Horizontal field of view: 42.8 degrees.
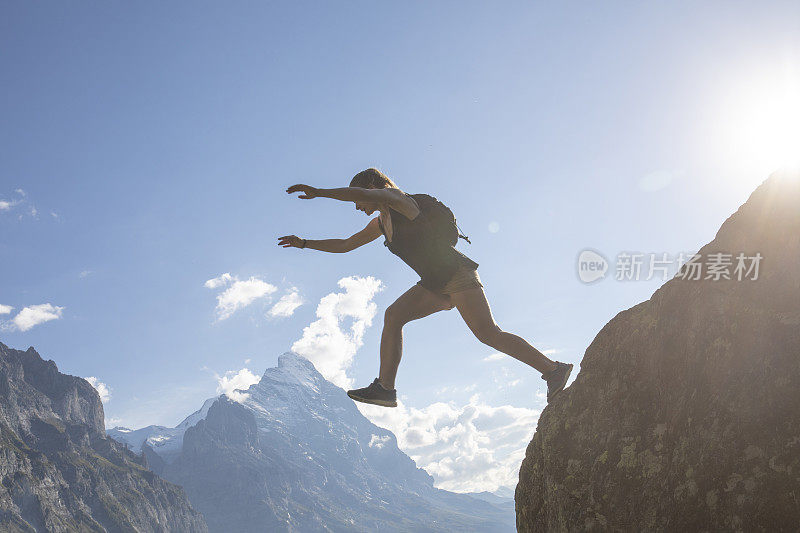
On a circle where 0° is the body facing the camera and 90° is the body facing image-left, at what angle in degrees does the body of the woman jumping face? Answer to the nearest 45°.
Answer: approximately 90°
